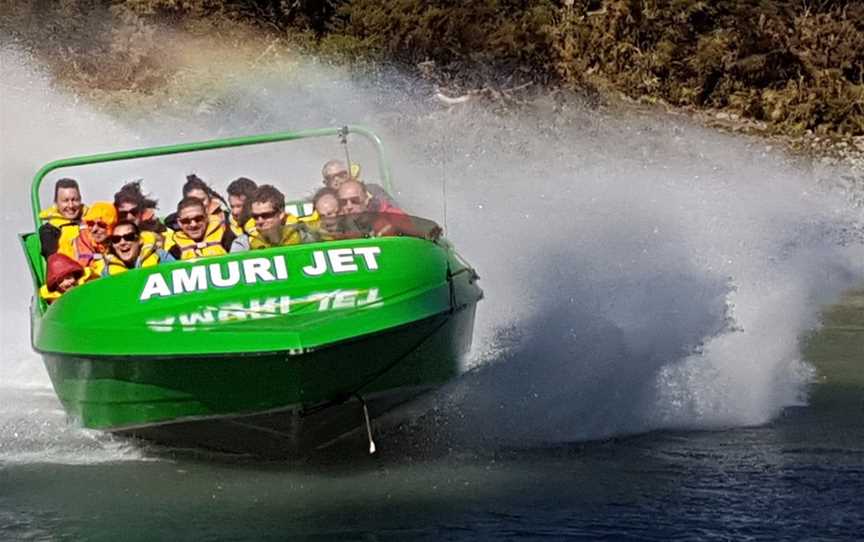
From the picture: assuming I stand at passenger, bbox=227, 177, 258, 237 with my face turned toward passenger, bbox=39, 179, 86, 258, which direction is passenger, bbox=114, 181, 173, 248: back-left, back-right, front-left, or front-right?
front-left

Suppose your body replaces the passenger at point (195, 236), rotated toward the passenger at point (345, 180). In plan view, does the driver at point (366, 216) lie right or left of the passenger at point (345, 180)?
right

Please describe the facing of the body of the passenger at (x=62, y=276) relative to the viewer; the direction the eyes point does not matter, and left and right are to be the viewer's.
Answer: facing the viewer

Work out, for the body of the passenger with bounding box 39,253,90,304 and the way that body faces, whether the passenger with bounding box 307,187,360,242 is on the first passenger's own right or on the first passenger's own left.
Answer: on the first passenger's own left

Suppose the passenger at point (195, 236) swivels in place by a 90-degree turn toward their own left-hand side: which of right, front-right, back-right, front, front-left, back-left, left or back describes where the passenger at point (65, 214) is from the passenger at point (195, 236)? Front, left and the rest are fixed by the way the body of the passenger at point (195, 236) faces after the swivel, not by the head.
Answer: back-left

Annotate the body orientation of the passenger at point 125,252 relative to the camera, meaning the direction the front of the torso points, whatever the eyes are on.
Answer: toward the camera

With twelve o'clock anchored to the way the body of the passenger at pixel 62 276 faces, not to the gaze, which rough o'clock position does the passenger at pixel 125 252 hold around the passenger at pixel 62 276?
the passenger at pixel 125 252 is roughly at 10 o'clock from the passenger at pixel 62 276.
